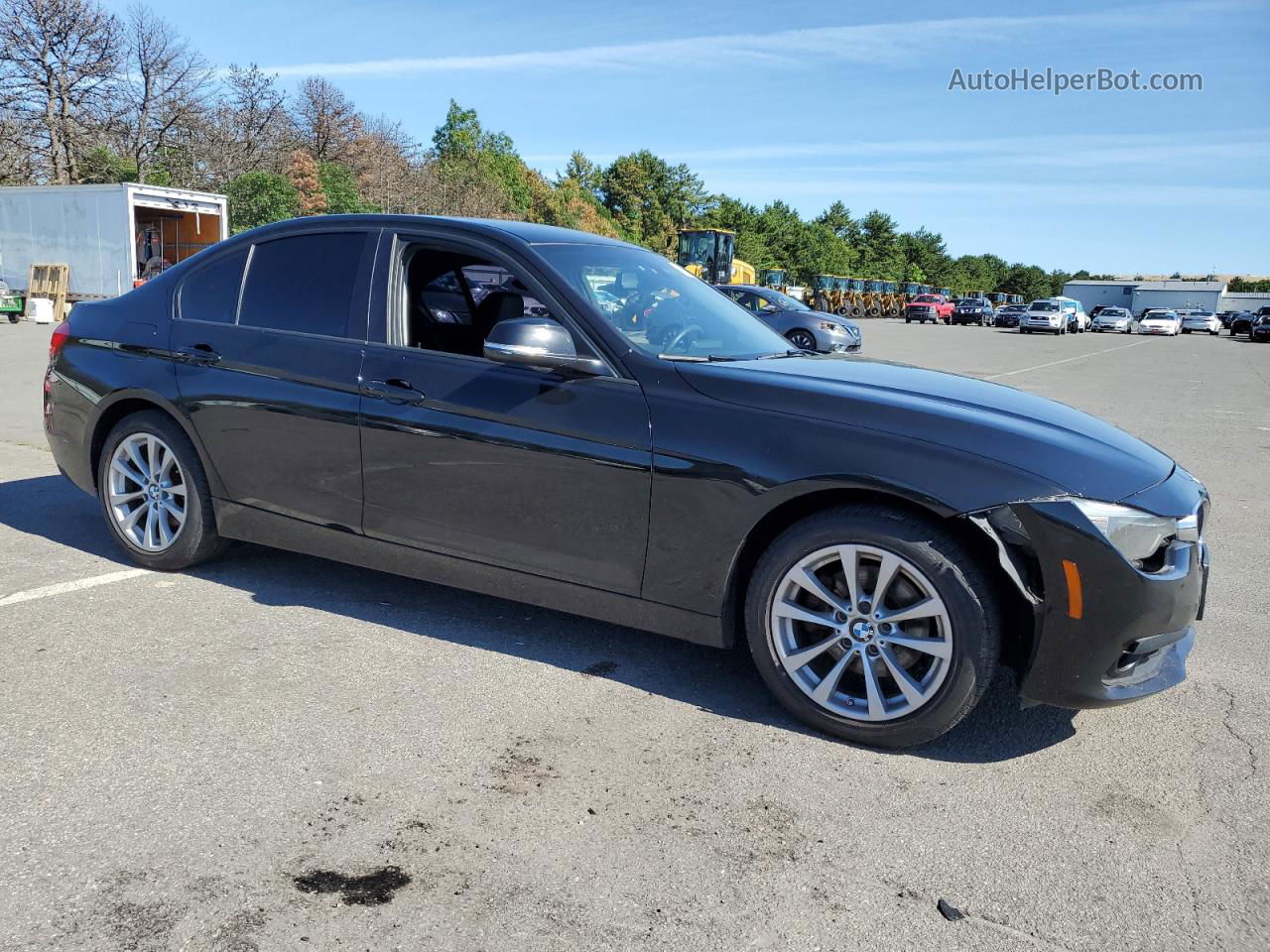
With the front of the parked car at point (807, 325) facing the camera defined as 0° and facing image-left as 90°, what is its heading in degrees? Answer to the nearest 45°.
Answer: approximately 315°

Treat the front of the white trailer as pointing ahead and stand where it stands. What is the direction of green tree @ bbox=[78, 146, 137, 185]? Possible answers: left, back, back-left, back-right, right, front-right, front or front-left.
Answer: front-right

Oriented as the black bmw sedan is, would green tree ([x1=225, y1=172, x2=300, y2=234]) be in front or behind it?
behind

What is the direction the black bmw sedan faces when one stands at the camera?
facing the viewer and to the right of the viewer

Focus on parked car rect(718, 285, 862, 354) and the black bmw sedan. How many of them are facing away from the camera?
0

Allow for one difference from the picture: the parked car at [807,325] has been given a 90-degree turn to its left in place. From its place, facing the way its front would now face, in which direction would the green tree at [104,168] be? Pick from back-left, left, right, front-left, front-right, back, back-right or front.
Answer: left

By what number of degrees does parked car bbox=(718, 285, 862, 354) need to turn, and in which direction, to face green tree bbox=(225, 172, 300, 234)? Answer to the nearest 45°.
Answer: approximately 180°

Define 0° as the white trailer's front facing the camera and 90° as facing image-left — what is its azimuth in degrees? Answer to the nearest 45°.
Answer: approximately 135°

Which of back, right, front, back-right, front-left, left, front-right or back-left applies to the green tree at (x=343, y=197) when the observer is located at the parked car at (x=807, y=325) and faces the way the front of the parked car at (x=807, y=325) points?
back

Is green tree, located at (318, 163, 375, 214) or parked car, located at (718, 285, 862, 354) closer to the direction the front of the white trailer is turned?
the green tree

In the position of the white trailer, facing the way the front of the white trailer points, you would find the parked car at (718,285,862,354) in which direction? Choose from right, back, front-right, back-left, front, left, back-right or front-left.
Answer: back
